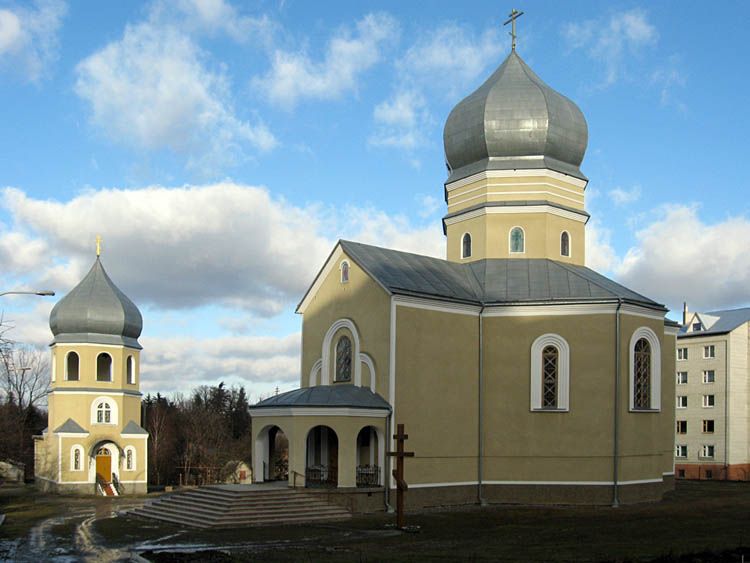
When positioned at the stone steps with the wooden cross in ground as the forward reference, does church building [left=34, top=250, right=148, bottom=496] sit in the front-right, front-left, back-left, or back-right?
back-left

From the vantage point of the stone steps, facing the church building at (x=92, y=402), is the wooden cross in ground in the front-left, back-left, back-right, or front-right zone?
back-right

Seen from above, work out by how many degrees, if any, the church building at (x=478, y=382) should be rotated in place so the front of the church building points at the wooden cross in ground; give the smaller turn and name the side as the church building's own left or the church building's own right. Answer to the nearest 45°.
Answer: approximately 45° to the church building's own left

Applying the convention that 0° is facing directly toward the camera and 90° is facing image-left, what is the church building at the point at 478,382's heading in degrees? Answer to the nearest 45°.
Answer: approximately 45°

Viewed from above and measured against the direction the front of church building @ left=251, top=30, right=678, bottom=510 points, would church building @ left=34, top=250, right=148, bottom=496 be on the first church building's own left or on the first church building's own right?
on the first church building's own right

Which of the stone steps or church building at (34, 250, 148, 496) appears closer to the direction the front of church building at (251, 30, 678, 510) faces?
the stone steps
